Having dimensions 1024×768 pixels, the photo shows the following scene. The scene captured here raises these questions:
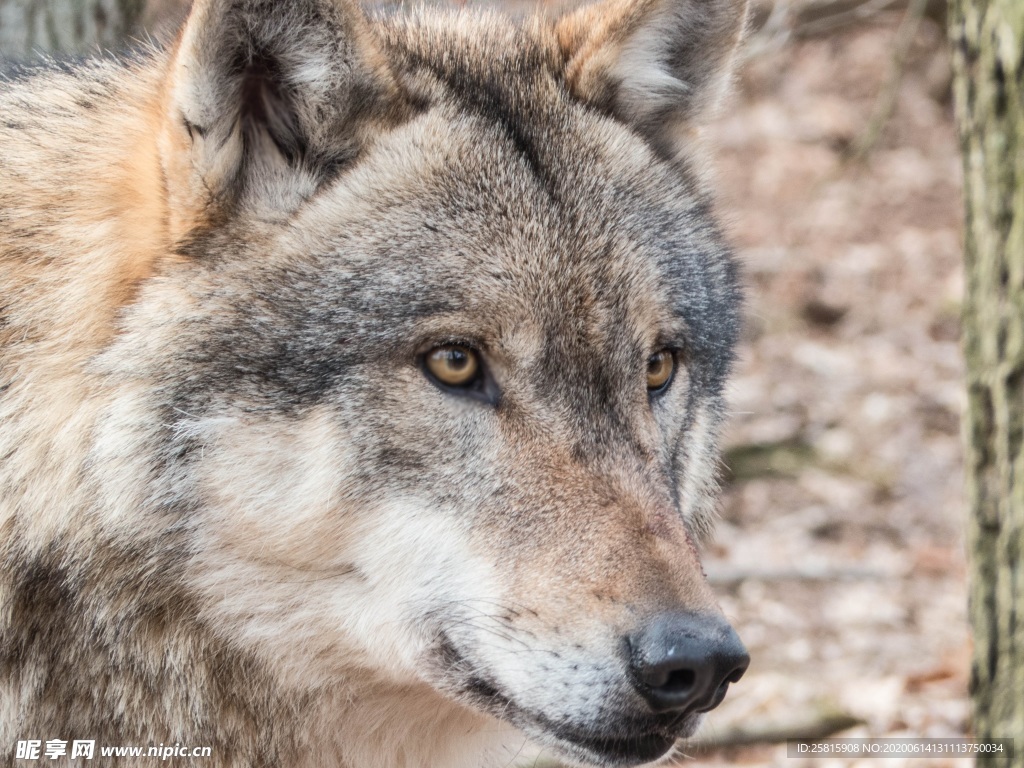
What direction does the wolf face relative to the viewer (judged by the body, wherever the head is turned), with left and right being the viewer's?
facing the viewer and to the right of the viewer

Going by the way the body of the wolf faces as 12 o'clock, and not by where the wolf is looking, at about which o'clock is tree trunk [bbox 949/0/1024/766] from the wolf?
The tree trunk is roughly at 10 o'clock from the wolf.

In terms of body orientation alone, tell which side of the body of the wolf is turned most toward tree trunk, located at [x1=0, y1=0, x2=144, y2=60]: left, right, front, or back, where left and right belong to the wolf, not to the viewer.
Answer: back
